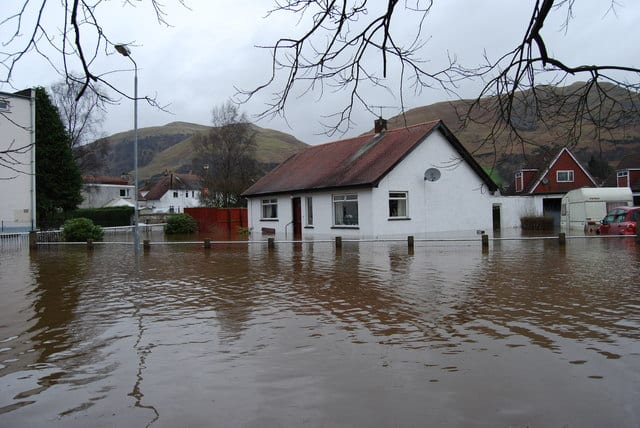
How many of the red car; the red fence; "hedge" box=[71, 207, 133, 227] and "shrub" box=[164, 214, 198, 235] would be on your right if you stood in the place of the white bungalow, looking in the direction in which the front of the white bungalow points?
3

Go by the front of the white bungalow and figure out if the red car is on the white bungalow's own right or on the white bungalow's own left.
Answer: on the white bungalow's own left

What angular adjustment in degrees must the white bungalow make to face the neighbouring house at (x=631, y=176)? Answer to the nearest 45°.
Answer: approximately 180°

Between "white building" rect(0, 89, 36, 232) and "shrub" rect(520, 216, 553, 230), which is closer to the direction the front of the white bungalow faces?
the white building

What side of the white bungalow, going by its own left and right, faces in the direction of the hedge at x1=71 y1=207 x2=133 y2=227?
right

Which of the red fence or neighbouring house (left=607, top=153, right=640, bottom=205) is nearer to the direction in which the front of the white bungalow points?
the red fence

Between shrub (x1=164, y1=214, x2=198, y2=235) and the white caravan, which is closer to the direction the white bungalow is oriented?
the shrub

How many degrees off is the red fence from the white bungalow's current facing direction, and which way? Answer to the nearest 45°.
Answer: approximately 90° to its right

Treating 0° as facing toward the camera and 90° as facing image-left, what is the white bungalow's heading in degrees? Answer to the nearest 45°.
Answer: approximately 45°

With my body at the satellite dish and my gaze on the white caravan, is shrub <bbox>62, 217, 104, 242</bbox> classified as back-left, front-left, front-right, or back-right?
back-left

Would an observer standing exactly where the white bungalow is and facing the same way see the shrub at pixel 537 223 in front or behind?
behind

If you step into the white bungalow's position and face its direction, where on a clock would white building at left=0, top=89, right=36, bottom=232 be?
The white building is roughly at 2 o'clock from the white bungalow.
